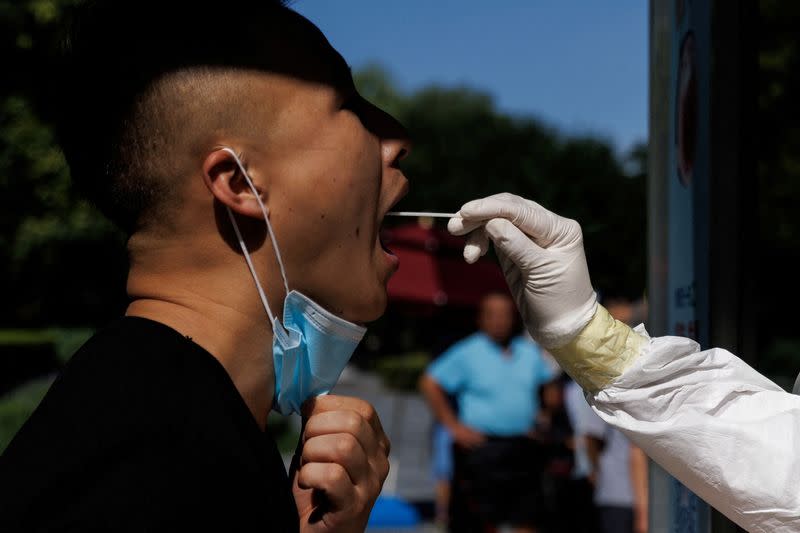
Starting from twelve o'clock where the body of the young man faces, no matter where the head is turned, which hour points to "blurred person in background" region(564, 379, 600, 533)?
The blurred person in background is roughly at 10 o'clock from the young man.

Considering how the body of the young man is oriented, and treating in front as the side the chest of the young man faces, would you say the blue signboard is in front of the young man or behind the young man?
in front

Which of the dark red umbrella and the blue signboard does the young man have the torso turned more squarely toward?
the blue signboard

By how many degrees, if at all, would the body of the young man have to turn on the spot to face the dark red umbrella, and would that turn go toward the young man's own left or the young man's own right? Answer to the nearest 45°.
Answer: approximately 90° to the young man's own left

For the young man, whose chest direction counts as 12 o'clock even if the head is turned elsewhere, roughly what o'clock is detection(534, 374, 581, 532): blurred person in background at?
The blurred person in background is roughly at 10 o'clock from the young man.

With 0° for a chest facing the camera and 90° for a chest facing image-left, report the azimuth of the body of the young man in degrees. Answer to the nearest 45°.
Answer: approximately 270°

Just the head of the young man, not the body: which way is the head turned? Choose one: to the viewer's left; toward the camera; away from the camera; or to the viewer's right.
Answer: to the viewer's right
